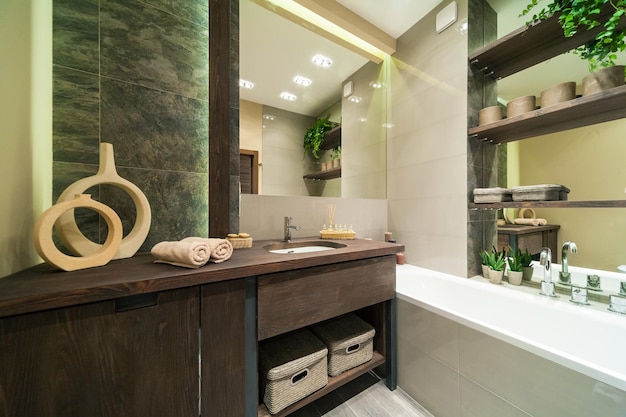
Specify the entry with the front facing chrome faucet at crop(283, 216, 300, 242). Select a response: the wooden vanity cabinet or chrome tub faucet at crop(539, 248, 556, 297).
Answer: the chrome tub faucet

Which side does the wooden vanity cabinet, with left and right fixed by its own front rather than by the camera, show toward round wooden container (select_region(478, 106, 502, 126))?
left

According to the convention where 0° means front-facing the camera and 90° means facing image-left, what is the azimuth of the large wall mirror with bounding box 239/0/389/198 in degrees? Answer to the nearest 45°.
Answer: approximately 315°

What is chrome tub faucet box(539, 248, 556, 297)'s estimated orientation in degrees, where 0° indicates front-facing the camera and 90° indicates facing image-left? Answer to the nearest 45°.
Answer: approximately 45°

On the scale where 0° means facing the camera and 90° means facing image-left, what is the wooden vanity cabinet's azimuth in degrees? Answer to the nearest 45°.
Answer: approximately 315°
